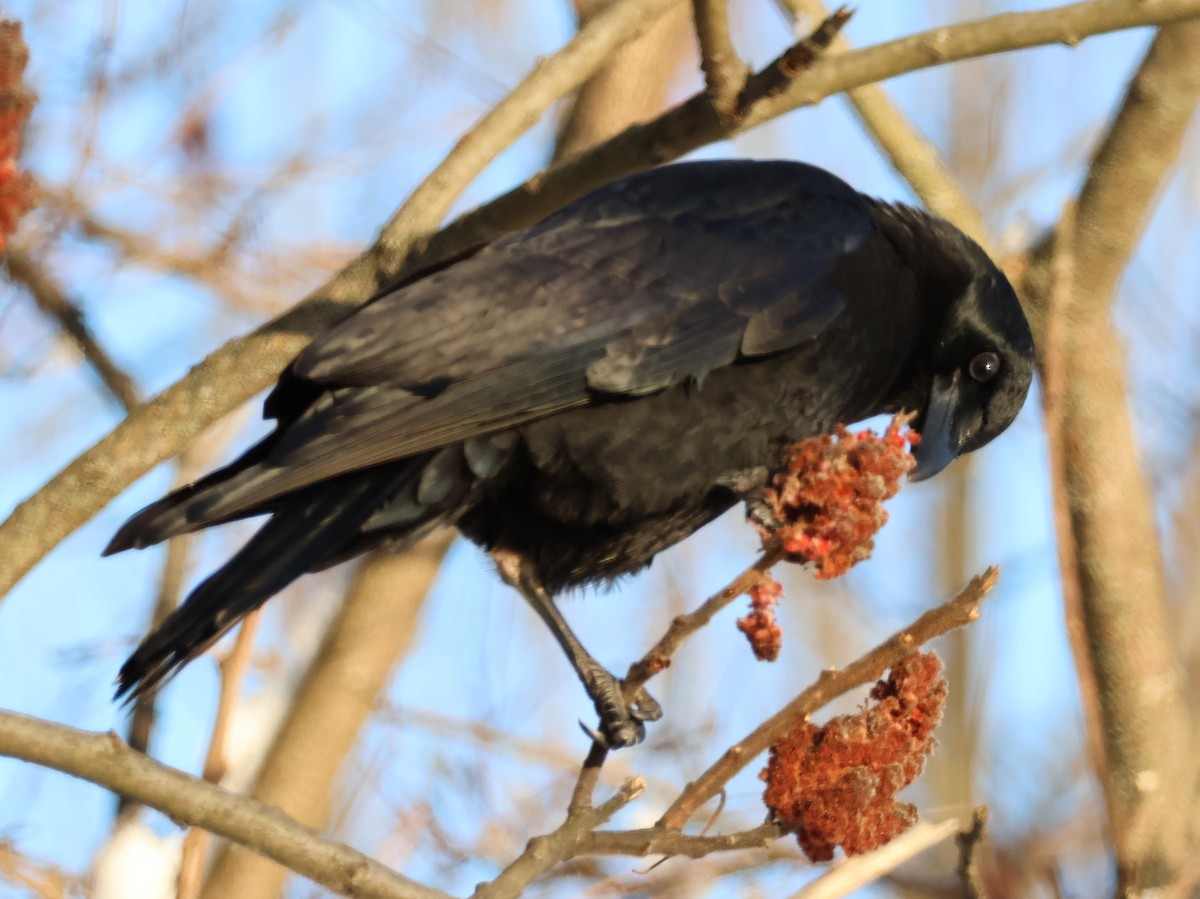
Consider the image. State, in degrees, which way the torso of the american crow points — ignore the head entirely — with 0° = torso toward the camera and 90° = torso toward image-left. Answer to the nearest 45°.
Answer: approximately 270°

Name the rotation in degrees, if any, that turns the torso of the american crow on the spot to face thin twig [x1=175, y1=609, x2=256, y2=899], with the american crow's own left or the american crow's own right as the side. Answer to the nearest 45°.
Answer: approximately 180°

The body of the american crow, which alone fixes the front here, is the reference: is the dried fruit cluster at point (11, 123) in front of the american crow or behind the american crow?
behind

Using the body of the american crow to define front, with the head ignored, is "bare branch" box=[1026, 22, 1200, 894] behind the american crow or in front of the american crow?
in front
